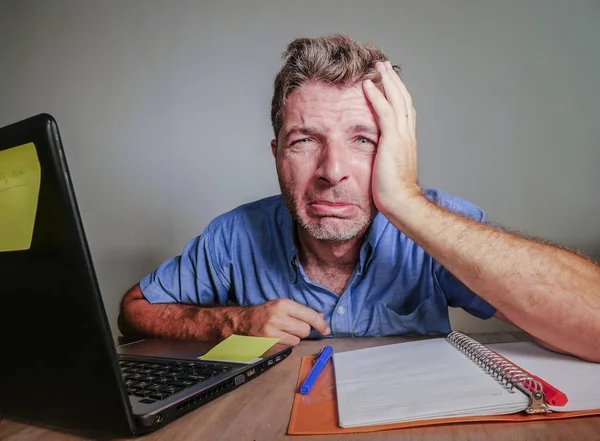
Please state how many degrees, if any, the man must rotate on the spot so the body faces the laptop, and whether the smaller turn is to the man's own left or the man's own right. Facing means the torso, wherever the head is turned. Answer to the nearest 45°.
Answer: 0° — they already face it

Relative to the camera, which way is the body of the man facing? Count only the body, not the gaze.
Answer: toward the camera

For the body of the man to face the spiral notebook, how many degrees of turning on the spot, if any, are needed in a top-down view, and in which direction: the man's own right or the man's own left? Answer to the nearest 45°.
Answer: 0° — they already face it

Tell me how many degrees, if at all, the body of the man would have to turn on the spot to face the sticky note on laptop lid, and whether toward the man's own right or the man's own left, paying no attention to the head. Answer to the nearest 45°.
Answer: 0° — they already face it

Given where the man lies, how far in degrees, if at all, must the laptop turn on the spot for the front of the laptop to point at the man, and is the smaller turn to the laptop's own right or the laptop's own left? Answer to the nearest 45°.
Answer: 0° — it already faces them

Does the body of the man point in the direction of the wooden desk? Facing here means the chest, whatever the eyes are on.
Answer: yes

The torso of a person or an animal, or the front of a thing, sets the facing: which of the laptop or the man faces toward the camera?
the man

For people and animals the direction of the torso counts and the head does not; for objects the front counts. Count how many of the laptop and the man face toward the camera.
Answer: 1

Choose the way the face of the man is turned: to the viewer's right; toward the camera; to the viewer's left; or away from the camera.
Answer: toward the camera
